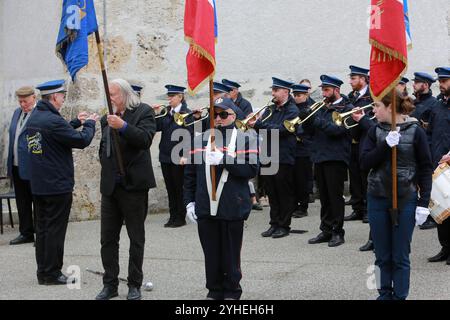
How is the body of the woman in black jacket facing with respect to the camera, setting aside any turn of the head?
toward the camera

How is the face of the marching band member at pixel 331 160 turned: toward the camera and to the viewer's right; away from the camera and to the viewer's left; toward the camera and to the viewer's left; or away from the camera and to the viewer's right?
toward the camera and to the viewer's left

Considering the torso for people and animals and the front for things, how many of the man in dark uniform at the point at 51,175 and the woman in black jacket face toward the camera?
1

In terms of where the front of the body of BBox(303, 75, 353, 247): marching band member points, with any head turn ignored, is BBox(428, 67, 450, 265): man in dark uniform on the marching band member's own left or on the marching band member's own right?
on the marching band member's own left

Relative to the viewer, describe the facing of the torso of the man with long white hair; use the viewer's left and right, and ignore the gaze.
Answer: facing the viewer and to the left of the viewer

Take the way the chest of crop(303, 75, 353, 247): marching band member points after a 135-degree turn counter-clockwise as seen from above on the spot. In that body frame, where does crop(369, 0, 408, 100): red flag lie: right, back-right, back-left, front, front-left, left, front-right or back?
right

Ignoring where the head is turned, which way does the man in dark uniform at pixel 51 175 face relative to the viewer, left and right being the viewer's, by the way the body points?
facing away from the viewer and to the right of the viewer

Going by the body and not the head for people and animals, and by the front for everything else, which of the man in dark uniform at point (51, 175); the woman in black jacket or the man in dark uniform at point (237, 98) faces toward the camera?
the woman in black jacket

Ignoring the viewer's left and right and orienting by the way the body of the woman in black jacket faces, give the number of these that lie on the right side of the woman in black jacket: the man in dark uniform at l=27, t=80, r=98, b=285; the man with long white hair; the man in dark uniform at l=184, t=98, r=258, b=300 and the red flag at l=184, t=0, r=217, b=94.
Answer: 4

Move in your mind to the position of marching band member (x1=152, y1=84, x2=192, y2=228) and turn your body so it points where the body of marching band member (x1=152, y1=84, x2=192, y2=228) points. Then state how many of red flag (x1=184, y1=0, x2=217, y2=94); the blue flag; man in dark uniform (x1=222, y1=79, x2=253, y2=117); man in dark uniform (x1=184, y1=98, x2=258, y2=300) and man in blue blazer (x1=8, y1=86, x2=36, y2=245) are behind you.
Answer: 1

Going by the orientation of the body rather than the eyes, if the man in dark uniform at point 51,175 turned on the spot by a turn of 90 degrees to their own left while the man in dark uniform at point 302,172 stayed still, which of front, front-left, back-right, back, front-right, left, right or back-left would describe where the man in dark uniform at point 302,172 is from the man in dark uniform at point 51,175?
right

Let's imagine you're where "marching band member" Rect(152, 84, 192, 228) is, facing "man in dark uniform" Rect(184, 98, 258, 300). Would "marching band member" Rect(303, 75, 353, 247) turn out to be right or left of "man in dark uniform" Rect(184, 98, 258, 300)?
left

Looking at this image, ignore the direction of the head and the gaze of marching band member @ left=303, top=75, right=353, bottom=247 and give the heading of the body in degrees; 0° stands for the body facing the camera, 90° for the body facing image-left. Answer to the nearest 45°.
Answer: approximately 45°

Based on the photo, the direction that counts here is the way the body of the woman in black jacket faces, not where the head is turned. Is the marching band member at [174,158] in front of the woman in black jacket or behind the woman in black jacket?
behind

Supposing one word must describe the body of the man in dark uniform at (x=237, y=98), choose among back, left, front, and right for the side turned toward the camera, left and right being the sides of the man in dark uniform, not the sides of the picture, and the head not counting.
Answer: left
